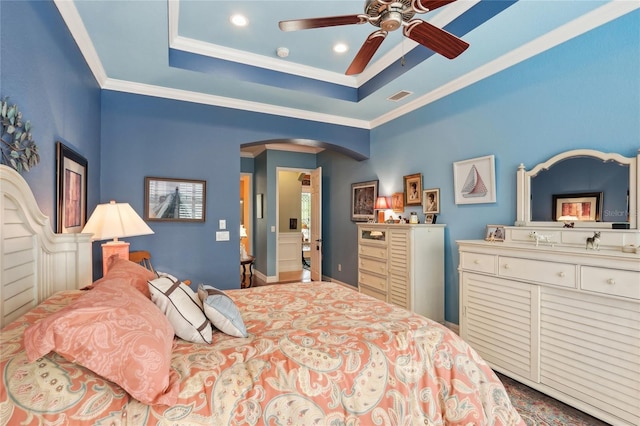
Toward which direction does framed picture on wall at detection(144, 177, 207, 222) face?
toward the camera

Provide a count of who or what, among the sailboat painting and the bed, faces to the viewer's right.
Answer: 1

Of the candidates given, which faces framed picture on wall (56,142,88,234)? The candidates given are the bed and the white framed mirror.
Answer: the white framed mirror

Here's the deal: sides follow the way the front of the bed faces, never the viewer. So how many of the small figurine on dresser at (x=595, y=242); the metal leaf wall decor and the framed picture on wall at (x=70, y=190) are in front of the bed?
1

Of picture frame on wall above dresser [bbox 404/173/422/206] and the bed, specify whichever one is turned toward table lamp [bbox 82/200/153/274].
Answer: the picture frame on wall above dresser

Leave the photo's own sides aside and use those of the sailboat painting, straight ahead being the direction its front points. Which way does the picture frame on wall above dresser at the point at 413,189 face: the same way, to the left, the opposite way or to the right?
the same way

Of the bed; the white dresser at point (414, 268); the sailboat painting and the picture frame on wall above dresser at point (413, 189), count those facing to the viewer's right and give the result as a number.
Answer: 1

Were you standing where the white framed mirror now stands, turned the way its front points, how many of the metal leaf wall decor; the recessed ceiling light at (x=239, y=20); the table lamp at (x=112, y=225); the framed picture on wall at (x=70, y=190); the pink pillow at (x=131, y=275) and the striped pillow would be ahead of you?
6

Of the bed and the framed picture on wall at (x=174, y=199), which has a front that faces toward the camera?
the framed picture on wall

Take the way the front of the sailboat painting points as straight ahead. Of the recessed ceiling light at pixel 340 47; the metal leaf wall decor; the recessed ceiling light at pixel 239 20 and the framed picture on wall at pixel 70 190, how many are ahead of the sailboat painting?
4

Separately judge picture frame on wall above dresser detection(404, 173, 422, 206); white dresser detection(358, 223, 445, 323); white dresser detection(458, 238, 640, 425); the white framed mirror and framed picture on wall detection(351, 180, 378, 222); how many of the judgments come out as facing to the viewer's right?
0

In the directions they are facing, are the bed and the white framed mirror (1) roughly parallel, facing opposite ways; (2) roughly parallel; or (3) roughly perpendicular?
roughly parallel, facing opposite ways

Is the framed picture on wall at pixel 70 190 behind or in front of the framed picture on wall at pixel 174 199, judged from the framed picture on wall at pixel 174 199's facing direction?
in front

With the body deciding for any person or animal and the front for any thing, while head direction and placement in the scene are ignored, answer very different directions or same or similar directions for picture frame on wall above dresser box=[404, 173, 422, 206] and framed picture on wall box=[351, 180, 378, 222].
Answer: same or similar directions

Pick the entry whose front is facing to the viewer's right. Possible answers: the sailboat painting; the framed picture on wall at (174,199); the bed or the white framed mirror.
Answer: the bed
